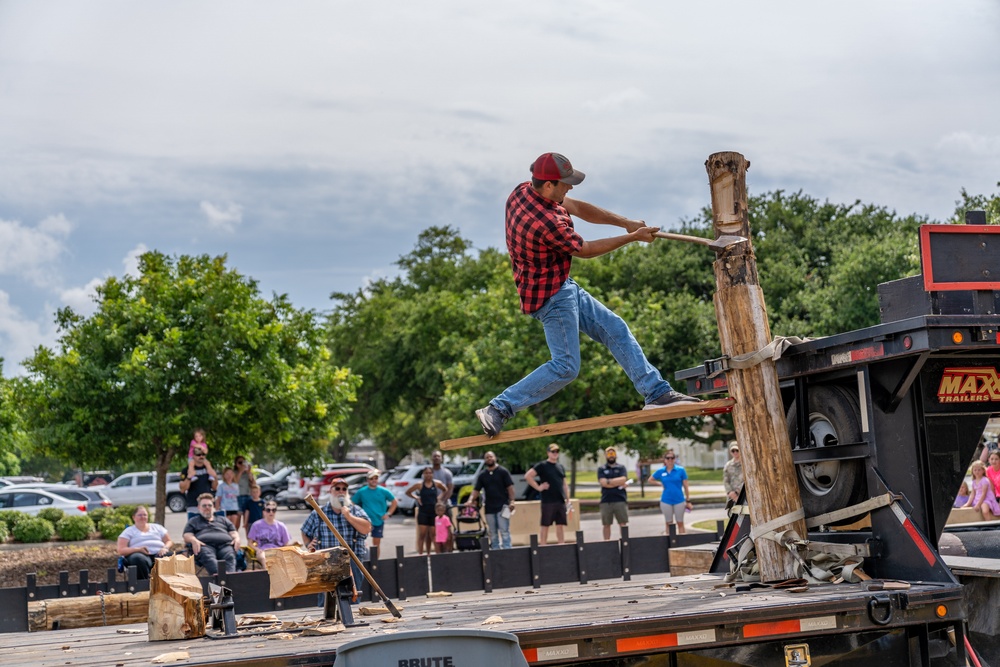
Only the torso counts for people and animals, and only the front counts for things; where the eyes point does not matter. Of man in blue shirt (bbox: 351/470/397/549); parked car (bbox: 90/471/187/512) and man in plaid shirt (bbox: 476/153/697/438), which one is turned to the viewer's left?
the parked car

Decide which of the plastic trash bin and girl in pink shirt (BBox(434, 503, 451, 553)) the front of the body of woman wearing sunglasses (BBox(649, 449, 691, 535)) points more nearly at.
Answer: the plastic trash bin

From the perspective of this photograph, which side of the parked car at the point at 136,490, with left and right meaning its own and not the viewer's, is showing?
left

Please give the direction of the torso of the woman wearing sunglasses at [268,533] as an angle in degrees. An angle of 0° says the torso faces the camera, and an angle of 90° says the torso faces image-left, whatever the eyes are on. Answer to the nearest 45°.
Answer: approximately 0°

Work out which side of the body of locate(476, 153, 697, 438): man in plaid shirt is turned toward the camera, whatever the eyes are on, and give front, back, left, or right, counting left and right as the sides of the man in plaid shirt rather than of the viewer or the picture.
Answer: right

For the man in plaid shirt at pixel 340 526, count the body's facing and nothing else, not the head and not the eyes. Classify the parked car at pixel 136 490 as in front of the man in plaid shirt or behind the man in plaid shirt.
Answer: behind

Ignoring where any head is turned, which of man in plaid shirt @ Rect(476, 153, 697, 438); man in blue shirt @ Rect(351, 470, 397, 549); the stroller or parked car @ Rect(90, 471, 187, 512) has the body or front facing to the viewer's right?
the man in plaid shirt

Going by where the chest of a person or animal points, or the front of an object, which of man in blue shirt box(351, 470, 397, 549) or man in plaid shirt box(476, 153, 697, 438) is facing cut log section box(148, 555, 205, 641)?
the man in blue shirt

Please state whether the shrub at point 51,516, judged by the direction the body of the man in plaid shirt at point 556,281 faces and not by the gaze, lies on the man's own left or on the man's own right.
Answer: on the man's own left

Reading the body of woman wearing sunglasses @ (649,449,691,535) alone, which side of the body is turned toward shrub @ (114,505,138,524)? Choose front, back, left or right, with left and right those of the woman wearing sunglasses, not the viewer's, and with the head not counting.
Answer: right

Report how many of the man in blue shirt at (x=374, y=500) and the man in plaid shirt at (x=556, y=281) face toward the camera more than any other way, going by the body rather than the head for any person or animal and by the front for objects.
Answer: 1

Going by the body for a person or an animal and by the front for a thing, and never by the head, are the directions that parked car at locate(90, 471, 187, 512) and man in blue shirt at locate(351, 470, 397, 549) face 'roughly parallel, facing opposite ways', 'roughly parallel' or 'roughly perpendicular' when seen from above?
roughly perpendicular

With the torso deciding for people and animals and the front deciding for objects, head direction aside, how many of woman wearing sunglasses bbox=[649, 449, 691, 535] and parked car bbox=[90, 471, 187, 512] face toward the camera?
1

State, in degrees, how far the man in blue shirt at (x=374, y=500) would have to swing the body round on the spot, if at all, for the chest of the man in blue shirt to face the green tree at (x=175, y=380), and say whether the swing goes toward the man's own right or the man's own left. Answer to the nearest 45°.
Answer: approximately 135° to the man's own right
